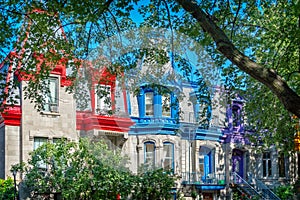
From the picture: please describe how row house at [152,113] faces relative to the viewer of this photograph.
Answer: facing the viewer and to the right of the viewer
